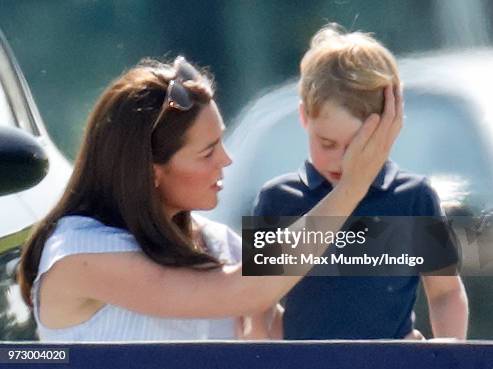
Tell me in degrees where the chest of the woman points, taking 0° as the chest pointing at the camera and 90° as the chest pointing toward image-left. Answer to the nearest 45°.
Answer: approximately 270°

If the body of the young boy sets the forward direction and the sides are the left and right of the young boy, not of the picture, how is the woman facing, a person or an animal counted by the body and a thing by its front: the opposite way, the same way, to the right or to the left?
to the left

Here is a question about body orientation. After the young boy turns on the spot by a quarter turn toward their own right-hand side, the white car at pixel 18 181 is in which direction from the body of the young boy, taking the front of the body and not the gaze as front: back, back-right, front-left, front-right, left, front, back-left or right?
front
